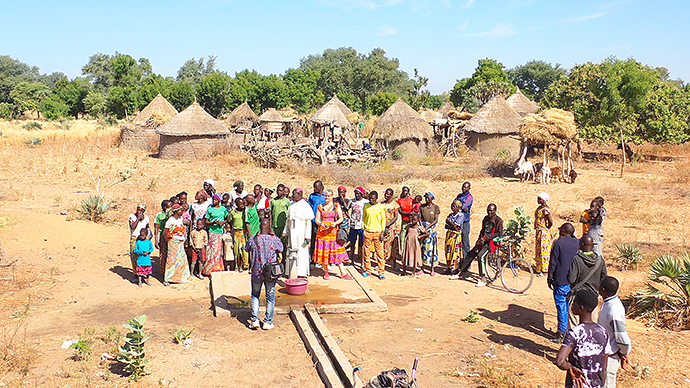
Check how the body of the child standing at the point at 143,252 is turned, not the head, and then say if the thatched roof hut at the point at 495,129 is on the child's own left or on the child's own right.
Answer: on the child's own left

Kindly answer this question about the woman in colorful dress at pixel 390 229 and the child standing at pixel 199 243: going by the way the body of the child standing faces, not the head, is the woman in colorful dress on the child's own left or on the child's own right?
on the child's own left

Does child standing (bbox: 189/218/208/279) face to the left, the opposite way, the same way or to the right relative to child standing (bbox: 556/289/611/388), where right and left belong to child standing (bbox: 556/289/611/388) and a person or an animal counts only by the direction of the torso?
the opposite way

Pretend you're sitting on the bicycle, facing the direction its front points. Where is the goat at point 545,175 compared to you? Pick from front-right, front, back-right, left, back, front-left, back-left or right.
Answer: back-left

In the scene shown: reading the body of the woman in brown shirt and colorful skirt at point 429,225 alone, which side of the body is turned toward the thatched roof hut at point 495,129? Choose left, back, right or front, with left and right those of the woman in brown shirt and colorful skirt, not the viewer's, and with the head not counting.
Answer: back

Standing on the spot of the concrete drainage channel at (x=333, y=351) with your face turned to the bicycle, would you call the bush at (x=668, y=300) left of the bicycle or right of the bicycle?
right

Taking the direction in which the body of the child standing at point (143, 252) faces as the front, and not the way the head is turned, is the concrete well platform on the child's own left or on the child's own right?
on the child's own left

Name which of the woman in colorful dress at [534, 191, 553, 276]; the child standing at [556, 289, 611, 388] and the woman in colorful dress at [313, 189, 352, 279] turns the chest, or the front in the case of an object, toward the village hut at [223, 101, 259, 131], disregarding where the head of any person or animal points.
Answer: the child standing

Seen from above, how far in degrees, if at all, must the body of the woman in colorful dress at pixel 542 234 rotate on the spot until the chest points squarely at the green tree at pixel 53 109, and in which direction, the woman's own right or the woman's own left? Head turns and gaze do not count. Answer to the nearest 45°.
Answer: approximately 90° to the woman's own right

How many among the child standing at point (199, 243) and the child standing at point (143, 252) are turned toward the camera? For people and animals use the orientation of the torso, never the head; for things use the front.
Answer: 2

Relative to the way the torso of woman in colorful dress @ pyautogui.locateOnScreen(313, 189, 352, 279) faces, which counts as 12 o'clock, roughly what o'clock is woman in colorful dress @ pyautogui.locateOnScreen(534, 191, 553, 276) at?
woman in colorful dress @ pyautogui.locateOnScreen(534, 191, 553, 276) is roughly at 9 o'clock from woman in colorful dress @ pyautogui.locateOnScreen(313, 189, 352, 279).

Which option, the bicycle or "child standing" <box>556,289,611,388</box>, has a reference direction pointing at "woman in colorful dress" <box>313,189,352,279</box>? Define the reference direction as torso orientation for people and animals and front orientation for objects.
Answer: the child standing

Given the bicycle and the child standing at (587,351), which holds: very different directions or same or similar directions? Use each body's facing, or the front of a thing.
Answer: very different directions

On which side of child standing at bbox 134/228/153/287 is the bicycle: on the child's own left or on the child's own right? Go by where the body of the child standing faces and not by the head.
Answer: on the child's own left
